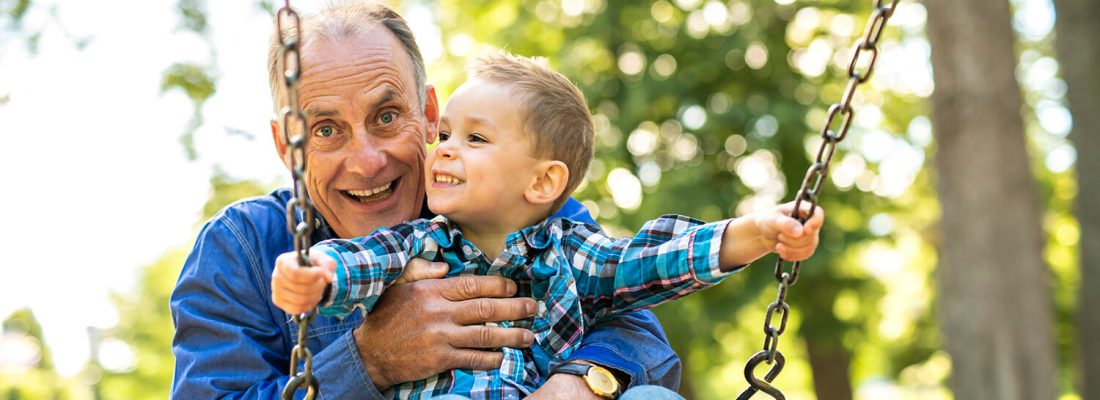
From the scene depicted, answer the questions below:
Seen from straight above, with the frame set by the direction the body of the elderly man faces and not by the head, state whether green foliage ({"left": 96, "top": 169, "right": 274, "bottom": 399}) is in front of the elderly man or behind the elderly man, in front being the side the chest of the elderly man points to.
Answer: behind

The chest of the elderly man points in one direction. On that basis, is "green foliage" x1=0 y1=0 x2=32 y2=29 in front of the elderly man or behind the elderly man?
behind

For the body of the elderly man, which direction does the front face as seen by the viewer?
toward the camera

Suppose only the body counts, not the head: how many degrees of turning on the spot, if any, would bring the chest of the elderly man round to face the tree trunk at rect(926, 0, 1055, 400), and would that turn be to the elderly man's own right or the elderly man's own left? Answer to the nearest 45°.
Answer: approximately 135° to the elderly man's own left

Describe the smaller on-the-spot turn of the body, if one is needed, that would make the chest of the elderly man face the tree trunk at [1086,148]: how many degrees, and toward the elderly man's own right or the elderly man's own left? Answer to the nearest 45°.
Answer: approximately 135° to the elderly man's own left

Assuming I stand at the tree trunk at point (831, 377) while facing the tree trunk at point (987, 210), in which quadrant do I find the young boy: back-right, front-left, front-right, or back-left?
front-right

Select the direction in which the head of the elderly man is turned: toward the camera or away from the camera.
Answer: toward the camera
